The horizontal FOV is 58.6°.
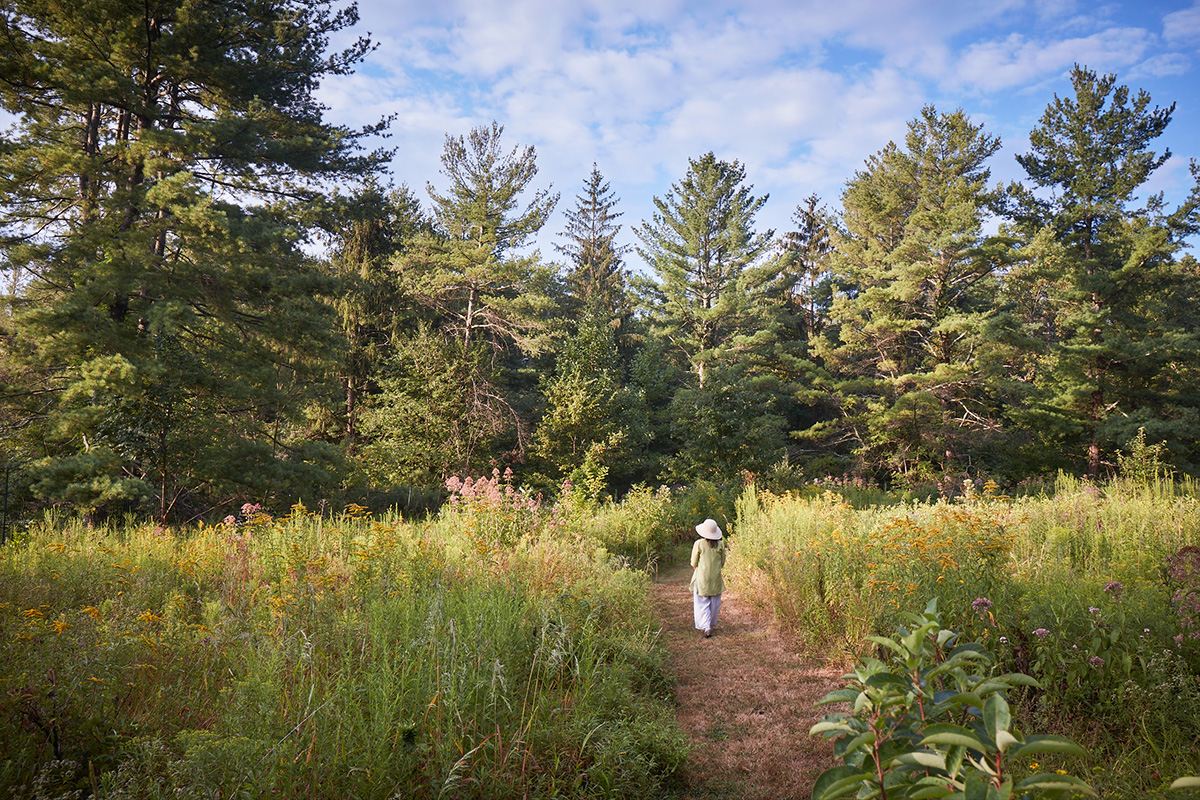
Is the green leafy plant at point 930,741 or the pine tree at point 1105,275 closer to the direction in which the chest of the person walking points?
the pine tree

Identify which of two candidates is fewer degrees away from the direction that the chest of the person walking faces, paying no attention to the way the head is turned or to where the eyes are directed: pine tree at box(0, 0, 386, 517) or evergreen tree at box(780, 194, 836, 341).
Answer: the evergreen tree

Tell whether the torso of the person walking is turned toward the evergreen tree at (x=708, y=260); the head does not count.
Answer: yes

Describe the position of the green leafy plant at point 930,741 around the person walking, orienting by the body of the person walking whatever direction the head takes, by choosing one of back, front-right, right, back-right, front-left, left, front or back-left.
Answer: back

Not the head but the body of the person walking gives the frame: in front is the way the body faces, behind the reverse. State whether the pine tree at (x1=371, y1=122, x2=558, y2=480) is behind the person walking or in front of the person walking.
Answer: in front

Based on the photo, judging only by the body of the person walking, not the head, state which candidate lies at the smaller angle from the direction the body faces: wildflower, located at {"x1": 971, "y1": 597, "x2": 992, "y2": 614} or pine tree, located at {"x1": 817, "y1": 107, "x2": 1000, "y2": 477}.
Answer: the pine tree

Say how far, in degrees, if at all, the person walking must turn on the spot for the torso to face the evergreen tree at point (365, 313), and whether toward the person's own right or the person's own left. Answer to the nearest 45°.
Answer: approximately 45° to the person's own left

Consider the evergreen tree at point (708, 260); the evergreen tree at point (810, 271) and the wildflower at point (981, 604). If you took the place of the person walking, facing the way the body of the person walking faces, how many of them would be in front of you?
2

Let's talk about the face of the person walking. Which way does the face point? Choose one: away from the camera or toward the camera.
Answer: away from the camera

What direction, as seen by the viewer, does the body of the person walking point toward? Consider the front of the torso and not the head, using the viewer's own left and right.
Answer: facing away from the viewer

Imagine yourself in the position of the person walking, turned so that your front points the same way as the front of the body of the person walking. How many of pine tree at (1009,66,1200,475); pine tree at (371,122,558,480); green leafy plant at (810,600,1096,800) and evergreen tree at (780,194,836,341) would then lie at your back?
1

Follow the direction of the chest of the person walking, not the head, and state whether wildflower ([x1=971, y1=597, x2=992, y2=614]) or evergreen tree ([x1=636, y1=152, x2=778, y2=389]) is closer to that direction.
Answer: the evergreen tree

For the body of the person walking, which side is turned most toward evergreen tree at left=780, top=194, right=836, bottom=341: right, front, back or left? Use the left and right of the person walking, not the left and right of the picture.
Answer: front
